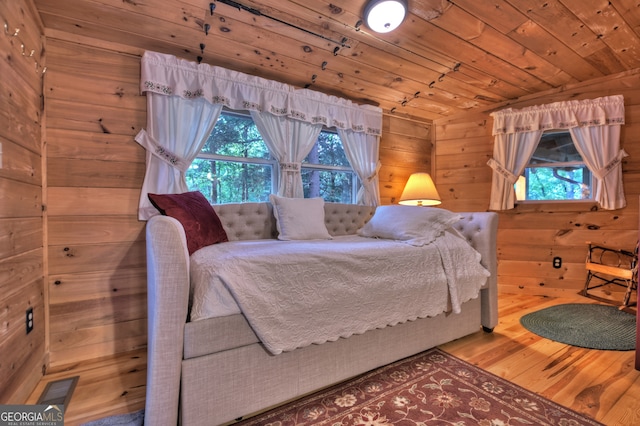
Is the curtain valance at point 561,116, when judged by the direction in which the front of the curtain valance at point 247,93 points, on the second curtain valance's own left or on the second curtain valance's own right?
on the second curtain valance's own left

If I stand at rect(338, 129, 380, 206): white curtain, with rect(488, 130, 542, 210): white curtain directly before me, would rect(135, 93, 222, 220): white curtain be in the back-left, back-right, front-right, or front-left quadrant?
back-right

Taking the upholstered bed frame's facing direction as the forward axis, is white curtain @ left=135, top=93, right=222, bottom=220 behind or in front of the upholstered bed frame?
behind

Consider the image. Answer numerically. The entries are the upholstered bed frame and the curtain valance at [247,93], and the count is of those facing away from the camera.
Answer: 0

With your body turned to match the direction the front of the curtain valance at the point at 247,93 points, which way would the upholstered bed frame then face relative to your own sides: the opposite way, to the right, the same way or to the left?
the same way

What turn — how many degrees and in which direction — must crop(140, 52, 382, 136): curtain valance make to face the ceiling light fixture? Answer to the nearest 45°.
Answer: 0° — it already faces it

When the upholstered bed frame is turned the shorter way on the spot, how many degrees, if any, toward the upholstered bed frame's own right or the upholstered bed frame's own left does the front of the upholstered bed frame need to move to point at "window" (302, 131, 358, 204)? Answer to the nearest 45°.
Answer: approximately 135° to the upholstered bed frame's own left

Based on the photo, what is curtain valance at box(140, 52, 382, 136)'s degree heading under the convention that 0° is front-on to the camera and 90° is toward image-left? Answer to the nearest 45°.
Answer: approximately 315°

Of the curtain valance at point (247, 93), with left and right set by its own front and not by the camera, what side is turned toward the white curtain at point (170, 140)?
right

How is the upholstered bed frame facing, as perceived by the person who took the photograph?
facing the viewer and to the right of the viewer

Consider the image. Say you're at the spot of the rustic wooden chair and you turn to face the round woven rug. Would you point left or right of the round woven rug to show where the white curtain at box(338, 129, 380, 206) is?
right
